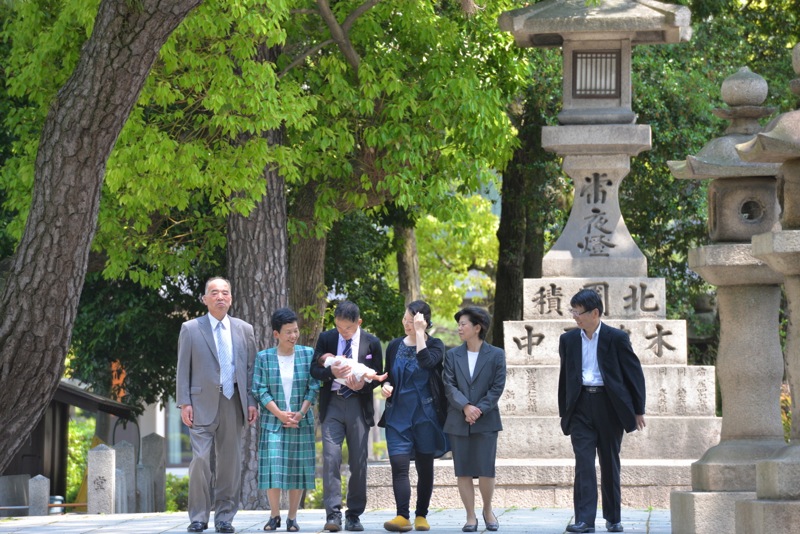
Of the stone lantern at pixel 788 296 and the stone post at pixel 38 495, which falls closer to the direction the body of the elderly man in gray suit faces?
the stone lantern

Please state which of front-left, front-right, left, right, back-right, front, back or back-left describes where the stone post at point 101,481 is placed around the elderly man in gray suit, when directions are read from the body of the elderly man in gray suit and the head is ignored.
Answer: back

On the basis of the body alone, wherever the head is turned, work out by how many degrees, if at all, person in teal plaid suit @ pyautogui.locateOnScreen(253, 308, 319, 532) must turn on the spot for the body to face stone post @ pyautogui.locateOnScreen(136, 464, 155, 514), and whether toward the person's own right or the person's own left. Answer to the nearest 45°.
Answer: approximately 180°

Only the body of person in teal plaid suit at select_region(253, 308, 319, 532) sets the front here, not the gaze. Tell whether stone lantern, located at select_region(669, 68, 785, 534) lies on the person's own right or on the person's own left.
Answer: on the person's own left

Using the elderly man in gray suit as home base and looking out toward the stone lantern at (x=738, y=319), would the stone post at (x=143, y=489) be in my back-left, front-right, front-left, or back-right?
back-left

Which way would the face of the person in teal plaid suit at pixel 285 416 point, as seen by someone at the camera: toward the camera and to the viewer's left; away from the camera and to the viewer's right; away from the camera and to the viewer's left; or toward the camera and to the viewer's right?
toward the camera and to the viewer's right

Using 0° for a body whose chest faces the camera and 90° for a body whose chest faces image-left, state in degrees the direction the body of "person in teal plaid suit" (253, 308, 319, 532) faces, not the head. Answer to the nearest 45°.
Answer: approximately 0°

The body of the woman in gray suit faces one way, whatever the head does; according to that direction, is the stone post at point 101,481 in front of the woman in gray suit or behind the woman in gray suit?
behind

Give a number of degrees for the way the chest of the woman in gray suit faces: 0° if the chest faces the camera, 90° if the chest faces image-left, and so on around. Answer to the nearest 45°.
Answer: approximately 0°

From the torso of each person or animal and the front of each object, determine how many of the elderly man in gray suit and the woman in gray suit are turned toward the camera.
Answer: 2

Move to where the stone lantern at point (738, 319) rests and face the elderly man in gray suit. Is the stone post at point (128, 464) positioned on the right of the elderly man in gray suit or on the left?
right
